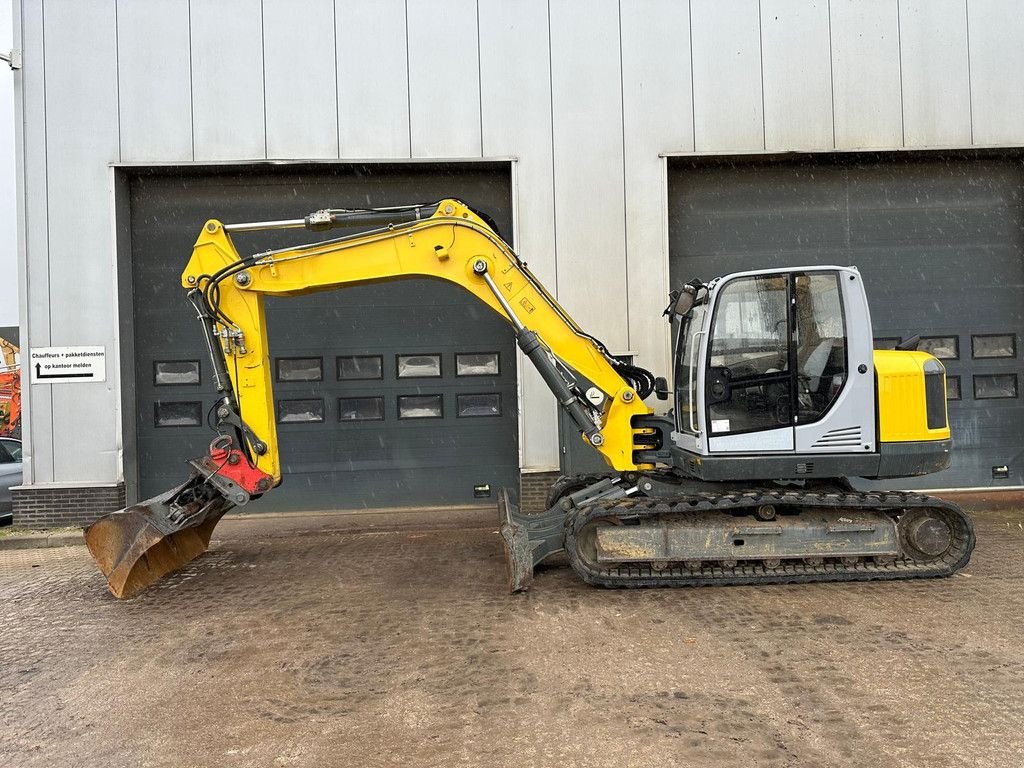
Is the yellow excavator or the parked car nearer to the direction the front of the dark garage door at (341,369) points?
the yellow excavator

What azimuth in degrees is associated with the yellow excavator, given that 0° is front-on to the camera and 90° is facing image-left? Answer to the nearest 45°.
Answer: approximately 90°

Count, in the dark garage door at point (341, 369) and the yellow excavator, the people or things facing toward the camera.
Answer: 1

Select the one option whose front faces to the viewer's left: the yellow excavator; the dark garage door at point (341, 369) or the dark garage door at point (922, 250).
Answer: the yellow excavator

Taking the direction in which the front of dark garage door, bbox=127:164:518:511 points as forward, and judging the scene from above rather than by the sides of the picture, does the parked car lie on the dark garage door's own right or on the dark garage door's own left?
on the dark garage door's own right

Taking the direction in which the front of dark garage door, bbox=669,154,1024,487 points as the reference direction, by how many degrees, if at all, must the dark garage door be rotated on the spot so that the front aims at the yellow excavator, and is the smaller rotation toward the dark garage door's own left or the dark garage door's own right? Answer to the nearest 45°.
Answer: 0° — it already faces it

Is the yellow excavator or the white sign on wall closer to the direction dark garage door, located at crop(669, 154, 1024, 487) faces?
the yellow excavator

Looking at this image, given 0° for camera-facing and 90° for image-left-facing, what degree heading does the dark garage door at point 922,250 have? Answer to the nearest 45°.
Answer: approximately 0°

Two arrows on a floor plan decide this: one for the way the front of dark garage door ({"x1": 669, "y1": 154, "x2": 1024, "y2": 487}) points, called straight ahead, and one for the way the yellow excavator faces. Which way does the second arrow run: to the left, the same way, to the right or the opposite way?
to the right

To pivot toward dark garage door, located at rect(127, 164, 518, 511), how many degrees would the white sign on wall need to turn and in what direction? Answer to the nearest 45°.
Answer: approximately 90° to its left

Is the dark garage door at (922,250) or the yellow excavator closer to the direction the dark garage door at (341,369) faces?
the yellow excavator

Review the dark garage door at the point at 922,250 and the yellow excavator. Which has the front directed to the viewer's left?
the yellow excavator
